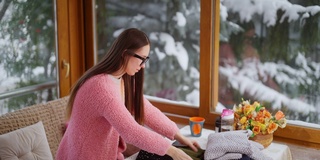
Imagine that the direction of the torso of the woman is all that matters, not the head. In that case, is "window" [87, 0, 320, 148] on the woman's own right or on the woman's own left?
on the woman's own left

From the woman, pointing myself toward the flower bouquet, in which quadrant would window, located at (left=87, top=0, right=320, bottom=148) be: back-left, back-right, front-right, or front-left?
front-left

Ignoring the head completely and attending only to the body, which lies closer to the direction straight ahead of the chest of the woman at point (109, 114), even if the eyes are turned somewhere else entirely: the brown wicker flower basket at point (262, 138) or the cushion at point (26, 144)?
the brown wicker flower basket

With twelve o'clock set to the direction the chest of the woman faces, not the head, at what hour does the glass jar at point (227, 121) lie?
The glass jar is roughly at 11 o'clock from the woman.

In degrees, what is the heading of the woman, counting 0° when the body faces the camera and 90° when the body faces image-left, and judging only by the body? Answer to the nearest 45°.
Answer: approximately 270°

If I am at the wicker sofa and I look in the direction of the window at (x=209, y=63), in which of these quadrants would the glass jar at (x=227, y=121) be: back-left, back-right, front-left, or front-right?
front-right

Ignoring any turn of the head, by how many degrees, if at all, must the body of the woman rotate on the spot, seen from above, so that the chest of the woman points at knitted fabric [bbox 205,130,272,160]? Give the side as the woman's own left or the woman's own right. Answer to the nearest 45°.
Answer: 0° — they already face it

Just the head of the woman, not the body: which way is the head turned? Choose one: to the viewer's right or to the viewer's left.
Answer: to the viewer's right

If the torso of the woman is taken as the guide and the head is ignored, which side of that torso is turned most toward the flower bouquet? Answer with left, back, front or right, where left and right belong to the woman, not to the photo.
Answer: front

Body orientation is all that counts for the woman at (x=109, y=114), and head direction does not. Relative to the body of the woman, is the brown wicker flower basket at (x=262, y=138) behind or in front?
in front
